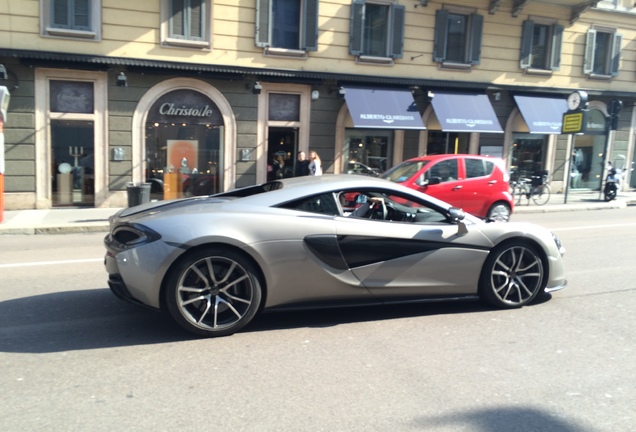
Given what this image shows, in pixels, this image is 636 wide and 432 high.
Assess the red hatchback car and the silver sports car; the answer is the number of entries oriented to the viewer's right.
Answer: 1

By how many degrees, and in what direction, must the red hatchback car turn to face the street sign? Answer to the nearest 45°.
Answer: approximately 180°

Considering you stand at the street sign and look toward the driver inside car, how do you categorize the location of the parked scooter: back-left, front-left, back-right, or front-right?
back-left

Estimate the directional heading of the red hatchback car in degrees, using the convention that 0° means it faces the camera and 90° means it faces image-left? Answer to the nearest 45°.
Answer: approximately 45°

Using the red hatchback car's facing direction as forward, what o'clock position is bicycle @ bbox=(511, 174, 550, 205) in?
The bicycle is roughly at 5 o'clock from the red hatchback car.

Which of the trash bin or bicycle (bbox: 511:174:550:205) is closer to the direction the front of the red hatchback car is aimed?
the trash bin

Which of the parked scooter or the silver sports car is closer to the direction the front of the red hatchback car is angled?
the silver sports car

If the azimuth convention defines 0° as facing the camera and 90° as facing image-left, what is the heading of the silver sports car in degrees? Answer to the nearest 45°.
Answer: approximately 270°

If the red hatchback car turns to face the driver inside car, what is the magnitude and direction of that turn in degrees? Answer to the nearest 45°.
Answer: approximately 45° to its left

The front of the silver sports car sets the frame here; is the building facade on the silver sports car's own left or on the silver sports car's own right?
on the silver sports car's own left

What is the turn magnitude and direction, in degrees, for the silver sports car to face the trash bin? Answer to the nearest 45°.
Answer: approximately 135° to its left
